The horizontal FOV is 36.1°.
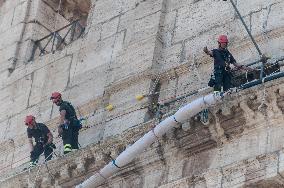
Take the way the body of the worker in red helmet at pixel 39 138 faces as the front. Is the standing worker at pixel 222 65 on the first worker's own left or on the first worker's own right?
on the first worker's own left

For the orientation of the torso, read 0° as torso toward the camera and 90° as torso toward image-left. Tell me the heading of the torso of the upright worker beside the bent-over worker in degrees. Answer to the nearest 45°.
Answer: approximately 90°

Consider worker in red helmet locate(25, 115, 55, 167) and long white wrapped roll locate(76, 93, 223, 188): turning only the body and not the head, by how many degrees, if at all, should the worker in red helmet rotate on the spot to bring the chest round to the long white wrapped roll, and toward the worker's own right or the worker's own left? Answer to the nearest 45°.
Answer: approximately 90° to the worker's own left

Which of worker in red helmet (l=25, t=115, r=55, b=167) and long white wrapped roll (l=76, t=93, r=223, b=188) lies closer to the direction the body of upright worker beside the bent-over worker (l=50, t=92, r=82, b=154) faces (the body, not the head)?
the worker in red helmet

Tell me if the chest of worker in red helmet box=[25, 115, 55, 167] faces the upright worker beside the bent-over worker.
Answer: no

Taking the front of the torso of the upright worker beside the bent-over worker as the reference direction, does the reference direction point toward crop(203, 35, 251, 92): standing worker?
no
